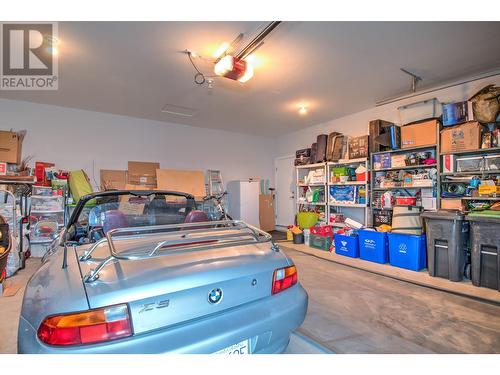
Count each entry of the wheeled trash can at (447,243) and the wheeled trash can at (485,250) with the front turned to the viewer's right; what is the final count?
0

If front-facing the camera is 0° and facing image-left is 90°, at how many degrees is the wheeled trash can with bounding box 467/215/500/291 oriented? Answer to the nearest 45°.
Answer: approximately 45°

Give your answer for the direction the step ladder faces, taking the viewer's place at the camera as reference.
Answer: facing the viewer and to the right of the viewer

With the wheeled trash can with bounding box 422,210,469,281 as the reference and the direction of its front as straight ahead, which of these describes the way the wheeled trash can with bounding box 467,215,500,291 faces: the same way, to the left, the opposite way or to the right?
the same way

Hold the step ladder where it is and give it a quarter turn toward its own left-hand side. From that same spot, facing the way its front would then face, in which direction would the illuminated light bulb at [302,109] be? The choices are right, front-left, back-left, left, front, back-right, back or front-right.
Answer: right

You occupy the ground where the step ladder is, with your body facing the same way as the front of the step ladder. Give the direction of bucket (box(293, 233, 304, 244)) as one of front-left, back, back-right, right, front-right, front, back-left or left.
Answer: front

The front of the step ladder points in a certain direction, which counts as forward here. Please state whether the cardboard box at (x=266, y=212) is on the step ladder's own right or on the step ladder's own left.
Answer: on the step ladder's own left

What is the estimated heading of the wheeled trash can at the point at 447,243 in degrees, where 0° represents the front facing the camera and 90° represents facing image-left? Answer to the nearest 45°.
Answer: approximately 45°

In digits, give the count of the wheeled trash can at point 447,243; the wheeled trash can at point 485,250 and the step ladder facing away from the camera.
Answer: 0

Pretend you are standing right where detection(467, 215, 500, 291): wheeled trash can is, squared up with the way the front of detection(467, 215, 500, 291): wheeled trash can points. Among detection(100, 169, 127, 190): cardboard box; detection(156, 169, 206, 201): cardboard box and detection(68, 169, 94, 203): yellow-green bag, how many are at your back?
0

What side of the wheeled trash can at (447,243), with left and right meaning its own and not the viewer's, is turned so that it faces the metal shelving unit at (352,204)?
right
